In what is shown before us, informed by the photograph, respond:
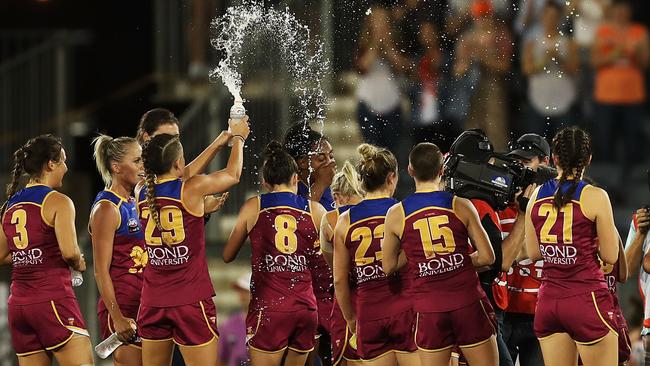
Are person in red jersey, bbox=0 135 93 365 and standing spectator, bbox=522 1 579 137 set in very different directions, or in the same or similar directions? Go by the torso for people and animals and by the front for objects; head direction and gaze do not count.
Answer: very different directions

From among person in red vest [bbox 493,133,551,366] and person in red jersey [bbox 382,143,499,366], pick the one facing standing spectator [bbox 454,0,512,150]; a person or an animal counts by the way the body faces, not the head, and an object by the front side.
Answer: person in red jersey [bbox 382,143,499,366]

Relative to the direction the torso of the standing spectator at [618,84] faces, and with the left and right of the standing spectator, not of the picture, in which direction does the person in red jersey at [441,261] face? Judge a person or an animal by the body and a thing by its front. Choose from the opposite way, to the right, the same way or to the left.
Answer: the opposite way

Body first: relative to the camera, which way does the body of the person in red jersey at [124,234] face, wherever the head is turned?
to the viewer's right

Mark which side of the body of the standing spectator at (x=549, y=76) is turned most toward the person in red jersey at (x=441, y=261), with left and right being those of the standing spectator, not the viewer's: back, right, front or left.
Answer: front

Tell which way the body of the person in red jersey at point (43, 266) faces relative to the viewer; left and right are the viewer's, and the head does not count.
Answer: facing away from the viewer and to the right of the viewer

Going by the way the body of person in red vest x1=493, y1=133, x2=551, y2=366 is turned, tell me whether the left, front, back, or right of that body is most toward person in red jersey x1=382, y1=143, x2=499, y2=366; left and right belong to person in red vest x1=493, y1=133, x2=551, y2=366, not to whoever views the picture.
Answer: front

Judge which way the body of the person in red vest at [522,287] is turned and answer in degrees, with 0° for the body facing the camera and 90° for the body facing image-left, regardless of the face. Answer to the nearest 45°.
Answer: approximately 45°

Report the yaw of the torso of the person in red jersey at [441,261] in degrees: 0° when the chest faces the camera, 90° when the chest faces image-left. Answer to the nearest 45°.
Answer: approximately 180°

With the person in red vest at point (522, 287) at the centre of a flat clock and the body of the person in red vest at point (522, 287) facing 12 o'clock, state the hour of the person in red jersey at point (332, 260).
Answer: the person in red jersey at point (332, 260) is roughly at 1 o'clock from the person in red vest at point (522, 287).

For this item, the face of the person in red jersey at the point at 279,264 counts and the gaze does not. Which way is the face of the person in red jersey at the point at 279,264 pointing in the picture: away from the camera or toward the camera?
away from the camera

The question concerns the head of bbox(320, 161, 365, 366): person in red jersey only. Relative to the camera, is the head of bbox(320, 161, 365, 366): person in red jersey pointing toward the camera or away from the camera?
away from the camera
